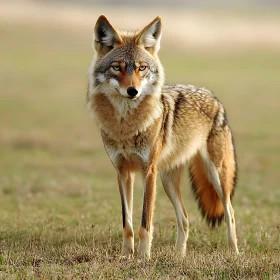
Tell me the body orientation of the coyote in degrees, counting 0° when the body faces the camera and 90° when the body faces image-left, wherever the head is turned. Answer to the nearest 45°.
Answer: approximately 45°
